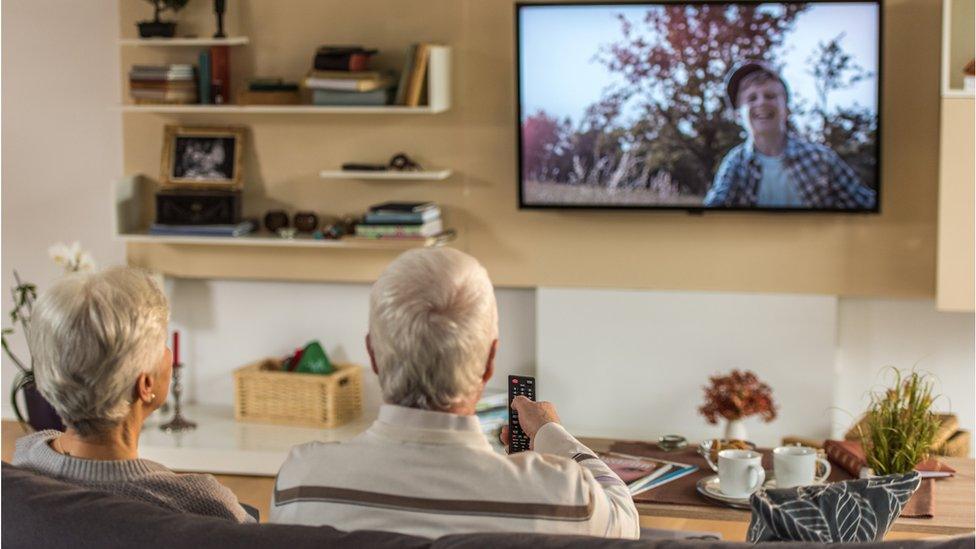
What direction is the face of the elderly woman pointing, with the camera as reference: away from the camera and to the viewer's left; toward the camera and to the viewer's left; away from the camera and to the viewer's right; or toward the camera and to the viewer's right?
away from the camera and to the viewer's right

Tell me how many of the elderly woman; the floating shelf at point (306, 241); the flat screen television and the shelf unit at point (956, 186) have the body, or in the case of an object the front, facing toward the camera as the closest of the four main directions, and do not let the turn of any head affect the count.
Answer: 3

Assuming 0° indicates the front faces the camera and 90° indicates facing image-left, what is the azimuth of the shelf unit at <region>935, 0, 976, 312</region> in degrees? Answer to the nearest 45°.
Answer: approximately 0°

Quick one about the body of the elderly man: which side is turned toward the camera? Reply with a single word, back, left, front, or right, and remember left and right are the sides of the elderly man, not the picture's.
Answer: back

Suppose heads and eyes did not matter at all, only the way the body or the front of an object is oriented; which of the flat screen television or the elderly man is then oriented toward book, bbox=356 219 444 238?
the elderly man

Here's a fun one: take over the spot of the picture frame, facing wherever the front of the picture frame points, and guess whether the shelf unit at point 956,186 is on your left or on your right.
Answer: on your left

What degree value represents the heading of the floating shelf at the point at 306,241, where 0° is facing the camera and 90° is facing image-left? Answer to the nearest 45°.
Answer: approximately 0°

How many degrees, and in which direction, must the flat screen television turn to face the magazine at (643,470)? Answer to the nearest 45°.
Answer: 0° — it already faces it
